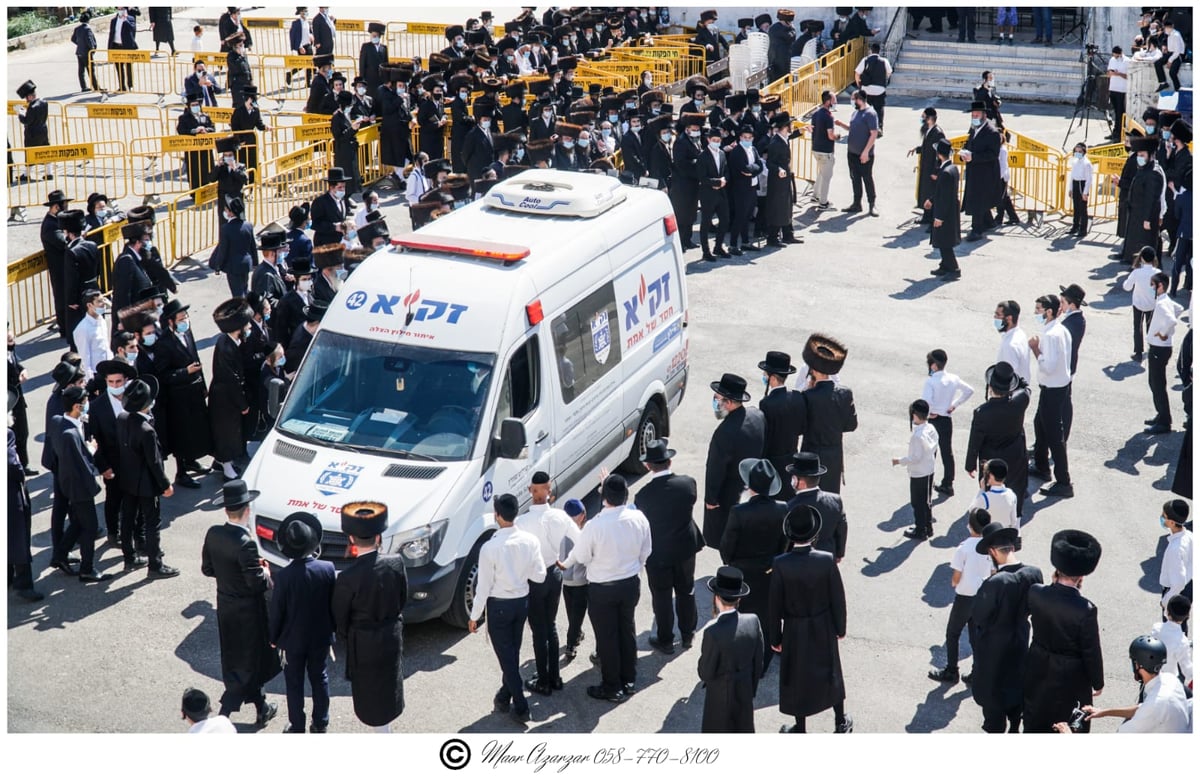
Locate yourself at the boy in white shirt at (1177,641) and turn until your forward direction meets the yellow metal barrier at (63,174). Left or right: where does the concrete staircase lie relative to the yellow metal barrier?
right

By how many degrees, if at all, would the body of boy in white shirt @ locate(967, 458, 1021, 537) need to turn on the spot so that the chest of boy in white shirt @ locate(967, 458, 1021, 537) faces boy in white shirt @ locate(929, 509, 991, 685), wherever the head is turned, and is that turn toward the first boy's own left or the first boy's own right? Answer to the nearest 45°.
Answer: approximately 135° to the first boy's own left

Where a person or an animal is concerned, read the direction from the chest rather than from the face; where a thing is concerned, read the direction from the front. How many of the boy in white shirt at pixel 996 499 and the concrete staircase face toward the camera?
1

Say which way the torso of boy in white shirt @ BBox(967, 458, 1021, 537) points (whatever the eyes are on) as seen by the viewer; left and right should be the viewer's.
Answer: facing away from the viewer and to the left of the viewer

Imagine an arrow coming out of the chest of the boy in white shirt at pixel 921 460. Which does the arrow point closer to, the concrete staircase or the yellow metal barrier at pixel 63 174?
the yellow metal barrier

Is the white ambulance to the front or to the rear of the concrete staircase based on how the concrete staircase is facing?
to the front

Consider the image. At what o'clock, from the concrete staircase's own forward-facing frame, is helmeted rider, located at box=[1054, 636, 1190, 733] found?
The helmeted rider is roughly at 12 o'clock from the concrete staircase.

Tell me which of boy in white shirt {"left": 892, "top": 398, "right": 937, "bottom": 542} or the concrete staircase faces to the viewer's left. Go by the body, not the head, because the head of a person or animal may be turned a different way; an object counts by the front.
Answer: the boy in white shirt

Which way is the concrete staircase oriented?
toward the camera

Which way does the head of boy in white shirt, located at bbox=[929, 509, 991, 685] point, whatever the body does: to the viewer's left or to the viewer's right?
to the viewer's left

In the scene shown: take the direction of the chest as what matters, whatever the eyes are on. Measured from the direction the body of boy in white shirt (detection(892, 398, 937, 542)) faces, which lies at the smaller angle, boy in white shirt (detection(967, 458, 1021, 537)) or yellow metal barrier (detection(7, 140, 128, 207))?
the yellow metal barrier

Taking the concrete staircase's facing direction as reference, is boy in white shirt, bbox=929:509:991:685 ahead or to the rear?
ahead

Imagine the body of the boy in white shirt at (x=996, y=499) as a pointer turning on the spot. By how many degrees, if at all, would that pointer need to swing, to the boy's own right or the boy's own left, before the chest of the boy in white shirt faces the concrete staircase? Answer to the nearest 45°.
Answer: approximately 45° to the boy's own right

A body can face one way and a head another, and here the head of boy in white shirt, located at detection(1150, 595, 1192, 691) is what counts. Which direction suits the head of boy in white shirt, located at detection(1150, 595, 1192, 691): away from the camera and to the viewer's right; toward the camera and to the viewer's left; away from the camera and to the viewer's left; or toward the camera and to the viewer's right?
away from the camera and to the viewer's left

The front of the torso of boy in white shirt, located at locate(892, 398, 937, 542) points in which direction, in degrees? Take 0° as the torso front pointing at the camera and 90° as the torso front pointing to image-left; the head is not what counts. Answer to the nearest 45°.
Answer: approximately 90°

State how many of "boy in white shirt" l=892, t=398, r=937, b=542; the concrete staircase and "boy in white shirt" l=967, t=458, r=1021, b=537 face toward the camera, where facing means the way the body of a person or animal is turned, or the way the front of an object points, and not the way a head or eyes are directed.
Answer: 1

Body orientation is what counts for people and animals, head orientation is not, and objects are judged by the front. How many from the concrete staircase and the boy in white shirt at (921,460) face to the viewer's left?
1
